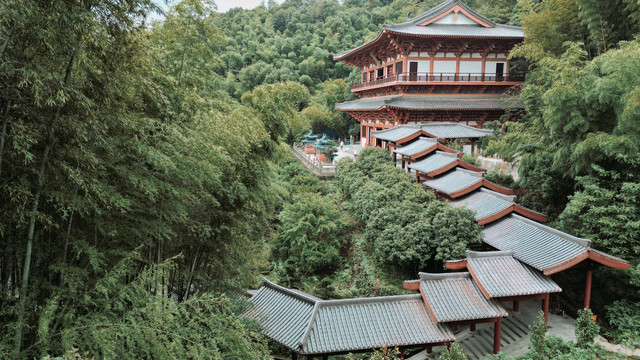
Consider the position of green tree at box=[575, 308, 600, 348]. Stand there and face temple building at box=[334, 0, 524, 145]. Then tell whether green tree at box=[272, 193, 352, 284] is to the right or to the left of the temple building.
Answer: left

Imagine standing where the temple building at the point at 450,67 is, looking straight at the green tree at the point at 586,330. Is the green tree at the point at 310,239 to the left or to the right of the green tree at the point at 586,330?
right
